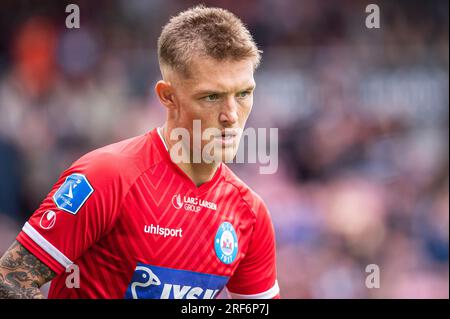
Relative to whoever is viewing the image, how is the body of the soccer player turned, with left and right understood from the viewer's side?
facing the viewer and to the right of the viewer

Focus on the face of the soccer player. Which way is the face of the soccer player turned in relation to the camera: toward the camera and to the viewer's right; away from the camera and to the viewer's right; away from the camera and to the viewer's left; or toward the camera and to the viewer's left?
toward the camera and to the viewer's right
